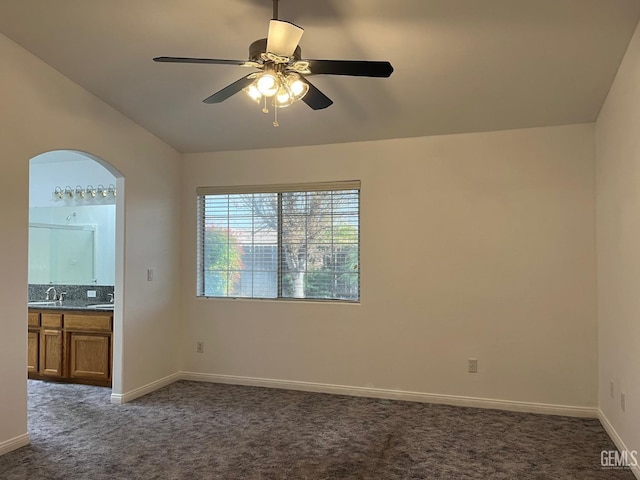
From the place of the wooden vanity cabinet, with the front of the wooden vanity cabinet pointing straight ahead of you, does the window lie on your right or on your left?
on your left

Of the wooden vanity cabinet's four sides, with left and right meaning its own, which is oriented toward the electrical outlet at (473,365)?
left

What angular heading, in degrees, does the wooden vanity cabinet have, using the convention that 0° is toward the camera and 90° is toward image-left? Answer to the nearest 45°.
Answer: approximately 45°

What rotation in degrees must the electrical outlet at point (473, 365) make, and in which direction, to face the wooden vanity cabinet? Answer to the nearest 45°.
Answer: approximately 90° to its right

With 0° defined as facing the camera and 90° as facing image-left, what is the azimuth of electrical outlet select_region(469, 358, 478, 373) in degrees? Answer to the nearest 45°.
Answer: approximately 0°

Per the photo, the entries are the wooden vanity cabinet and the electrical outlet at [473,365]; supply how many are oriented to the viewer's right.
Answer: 0

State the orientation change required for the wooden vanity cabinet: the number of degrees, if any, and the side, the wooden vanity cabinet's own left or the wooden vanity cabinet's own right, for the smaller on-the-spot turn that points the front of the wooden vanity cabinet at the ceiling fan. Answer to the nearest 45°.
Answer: approximately 45° to the wooden vanity cabinet's own left
